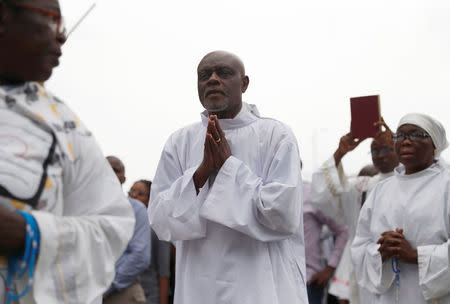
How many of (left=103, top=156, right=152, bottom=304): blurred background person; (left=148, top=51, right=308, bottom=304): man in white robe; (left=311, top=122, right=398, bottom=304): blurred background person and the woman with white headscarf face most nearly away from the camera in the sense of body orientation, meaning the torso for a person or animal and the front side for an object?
0

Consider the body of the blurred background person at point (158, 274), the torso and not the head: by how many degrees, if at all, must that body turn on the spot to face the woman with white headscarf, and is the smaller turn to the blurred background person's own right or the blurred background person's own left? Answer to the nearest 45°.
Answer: approximately 90° to the blurred background person's own left

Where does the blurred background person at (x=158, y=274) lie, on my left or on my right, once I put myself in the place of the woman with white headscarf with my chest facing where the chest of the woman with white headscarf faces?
on my right

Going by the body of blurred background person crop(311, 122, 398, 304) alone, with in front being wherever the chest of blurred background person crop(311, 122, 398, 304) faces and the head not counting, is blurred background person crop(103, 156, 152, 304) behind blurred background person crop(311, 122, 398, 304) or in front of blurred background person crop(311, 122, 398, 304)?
in front

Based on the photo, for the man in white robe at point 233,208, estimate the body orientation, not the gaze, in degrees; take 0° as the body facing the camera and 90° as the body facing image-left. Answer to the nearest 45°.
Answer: approximately 45°

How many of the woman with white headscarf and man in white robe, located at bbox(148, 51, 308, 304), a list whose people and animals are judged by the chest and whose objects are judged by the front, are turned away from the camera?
0

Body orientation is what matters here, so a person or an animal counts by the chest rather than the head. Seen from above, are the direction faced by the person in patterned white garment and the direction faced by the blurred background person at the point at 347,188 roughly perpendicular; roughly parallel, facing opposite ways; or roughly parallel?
roughly perpendicular

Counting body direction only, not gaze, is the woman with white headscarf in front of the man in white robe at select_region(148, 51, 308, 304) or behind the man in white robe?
behind

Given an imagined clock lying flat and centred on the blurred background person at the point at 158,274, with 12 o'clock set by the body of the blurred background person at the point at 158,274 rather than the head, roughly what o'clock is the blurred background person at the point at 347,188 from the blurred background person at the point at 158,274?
the blurred background person at the point at 347,188 is roughly at 8 o'clock from the blurred background person at the point at 158,274.

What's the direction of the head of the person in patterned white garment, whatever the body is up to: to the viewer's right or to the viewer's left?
to the viewer's right

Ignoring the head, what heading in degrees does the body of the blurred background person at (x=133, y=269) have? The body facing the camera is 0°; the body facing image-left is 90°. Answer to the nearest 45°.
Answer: approximately 45°

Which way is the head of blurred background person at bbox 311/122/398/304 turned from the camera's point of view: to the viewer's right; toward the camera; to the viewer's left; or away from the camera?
toward the camera

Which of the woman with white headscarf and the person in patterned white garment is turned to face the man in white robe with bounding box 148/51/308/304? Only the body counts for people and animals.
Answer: the woman with white headscarf

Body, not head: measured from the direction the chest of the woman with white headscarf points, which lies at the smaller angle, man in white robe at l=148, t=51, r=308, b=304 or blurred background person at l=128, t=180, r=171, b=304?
the man in white robe

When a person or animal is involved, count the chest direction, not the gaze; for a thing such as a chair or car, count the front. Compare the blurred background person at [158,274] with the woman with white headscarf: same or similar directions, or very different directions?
same or similar directions
